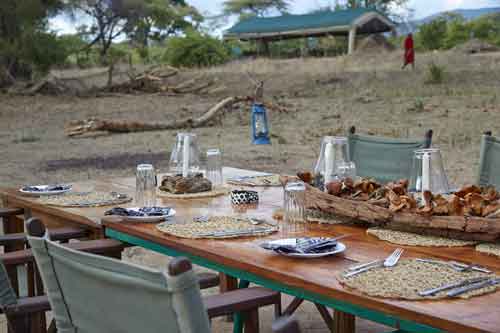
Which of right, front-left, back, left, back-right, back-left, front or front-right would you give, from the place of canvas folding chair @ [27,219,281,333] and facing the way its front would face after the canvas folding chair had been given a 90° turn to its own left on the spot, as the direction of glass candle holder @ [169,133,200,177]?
front-right

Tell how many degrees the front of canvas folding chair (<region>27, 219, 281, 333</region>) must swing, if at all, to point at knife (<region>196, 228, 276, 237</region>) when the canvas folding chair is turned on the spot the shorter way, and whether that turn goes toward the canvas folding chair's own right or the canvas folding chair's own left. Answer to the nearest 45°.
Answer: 0° — it already faces it

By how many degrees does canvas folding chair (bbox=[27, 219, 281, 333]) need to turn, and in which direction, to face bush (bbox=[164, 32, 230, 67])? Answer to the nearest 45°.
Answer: approximately 45° to its left

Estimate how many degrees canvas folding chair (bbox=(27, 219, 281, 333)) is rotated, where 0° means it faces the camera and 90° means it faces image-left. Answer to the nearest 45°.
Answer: approximately 225°

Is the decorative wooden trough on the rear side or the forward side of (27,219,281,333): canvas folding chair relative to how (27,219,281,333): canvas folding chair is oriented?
on the forward side

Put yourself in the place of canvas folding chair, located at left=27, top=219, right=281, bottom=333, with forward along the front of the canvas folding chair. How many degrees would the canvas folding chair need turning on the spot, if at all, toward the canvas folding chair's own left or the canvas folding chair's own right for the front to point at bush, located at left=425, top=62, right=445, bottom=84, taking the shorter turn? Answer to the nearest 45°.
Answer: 0° — it already faces it

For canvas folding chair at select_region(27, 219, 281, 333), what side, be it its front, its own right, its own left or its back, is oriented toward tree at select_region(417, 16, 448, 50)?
front

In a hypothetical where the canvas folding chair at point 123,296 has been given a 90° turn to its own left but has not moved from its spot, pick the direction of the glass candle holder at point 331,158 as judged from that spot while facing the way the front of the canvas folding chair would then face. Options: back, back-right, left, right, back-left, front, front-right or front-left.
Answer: right

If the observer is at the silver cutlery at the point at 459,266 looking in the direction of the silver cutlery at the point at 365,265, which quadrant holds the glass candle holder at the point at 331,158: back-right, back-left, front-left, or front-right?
front-right

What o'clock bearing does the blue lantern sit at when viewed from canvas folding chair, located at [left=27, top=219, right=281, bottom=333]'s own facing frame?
The blue lantern is roughly at 11 o'clock from the canvas folding chair.

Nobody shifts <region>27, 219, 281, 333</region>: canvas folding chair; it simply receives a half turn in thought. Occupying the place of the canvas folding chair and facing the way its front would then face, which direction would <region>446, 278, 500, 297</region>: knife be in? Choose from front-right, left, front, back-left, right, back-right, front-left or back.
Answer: back-left

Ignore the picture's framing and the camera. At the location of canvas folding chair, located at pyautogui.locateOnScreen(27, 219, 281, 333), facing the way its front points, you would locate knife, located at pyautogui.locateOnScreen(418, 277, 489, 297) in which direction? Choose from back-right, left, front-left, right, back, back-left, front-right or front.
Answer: front-right

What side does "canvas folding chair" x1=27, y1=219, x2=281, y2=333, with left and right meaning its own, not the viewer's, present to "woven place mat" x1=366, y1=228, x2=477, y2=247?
front

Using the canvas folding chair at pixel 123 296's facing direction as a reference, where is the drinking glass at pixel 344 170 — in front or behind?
in front
